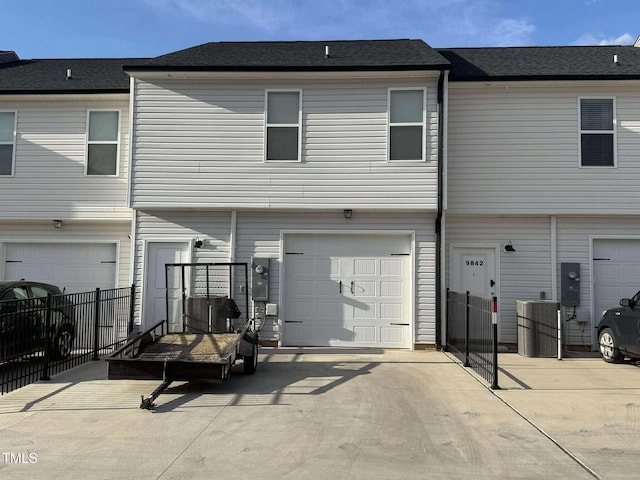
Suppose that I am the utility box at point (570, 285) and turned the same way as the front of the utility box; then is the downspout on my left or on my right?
on my right

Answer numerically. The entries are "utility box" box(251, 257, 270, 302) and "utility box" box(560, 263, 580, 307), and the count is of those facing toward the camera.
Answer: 2

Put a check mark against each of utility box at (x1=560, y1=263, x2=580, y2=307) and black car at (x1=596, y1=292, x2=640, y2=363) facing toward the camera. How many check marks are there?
1

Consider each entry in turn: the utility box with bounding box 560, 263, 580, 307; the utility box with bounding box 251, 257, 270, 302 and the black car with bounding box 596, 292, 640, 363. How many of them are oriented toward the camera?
2

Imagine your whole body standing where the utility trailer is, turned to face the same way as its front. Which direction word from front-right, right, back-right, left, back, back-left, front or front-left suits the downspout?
back-left

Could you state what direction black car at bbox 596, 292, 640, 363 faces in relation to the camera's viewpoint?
facing away from the viewer and to the left of the viewer

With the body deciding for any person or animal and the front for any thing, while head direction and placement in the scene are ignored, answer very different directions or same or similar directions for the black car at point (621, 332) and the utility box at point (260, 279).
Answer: very different directions

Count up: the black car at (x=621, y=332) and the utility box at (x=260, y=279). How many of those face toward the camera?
1

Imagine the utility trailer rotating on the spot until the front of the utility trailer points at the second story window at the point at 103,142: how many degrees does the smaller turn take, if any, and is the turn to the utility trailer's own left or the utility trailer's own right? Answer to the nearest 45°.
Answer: approximately 90° to the utility trailer's own right

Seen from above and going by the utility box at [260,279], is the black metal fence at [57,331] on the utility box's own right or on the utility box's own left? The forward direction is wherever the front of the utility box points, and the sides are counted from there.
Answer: on the utility box's own right
